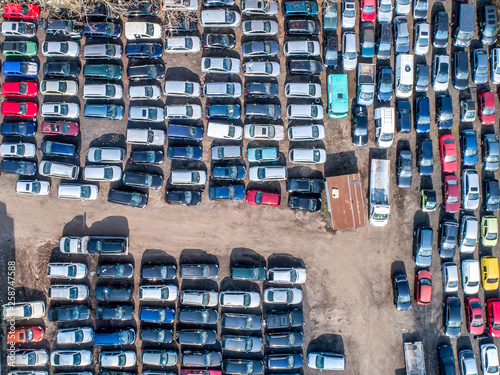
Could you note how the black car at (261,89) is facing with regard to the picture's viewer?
facing to the right of the viewer

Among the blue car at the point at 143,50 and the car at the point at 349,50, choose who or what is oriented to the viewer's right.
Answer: the blue car

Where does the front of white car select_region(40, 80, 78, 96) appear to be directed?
to the viewer's right

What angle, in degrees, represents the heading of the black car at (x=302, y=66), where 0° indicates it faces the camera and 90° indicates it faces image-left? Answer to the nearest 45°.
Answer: approximately 270°
